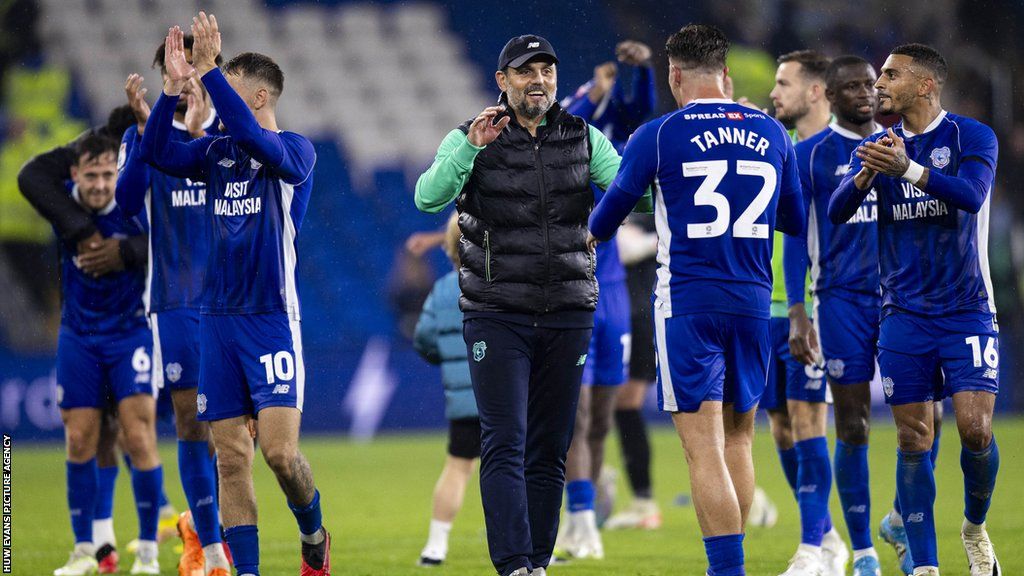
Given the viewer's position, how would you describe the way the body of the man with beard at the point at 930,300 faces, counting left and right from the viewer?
facing the viewer and to the left of the viewer

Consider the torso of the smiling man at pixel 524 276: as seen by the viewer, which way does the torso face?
toward the camera

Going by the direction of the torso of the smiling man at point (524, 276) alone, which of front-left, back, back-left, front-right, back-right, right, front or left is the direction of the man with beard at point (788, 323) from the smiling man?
back-left

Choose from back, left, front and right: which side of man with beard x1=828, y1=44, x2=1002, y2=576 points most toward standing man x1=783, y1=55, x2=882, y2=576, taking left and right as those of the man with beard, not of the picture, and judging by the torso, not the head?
right

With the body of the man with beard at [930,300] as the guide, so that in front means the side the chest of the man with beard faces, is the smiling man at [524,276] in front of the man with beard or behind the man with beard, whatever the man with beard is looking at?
in front

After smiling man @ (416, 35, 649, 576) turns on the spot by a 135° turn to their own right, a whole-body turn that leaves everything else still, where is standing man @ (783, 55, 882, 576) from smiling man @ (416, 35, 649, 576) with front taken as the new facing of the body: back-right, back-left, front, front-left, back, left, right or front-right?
right

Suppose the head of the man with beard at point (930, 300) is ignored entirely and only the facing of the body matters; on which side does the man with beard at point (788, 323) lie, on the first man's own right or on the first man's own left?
on the first man's own right

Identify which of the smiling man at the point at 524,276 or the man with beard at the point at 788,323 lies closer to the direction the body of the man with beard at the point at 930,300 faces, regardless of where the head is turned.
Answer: the smiling man

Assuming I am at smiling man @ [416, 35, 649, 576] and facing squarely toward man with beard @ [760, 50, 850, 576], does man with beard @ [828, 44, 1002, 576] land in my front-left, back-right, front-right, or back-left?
front-right

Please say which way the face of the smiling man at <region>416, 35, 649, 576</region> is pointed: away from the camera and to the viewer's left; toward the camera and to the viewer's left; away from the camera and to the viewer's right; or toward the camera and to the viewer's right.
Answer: toward the camera and to the viewer's right

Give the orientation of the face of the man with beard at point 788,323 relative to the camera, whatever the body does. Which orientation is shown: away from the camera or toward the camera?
toward the camera

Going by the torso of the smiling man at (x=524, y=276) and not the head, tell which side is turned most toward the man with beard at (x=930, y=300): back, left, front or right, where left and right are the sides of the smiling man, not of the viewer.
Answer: left

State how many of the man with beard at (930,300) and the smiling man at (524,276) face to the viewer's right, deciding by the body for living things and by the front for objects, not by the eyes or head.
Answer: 0

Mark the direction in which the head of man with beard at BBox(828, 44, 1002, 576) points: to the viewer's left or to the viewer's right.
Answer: to the viewer's left
